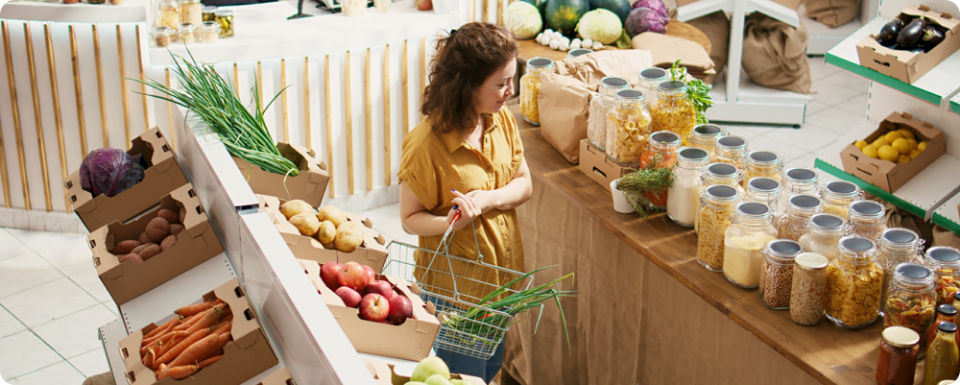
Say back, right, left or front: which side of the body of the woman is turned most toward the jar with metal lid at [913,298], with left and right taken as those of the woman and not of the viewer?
front

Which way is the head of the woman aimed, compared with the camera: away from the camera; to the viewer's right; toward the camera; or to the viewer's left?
to the viewer's right

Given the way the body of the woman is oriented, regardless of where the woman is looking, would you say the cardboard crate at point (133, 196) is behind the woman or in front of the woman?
behind

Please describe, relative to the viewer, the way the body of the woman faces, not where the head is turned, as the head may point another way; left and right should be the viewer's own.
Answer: facing the viewer and to the right of the viewer

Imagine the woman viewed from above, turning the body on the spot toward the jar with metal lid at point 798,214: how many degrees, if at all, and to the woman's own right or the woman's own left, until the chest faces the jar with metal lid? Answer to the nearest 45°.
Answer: approximately 45° to the woman's own left

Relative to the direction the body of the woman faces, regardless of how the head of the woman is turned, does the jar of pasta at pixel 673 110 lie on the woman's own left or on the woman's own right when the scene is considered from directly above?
on the woman's own left

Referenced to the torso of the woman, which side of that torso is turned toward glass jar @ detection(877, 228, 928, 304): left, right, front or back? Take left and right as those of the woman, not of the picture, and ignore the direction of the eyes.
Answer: front

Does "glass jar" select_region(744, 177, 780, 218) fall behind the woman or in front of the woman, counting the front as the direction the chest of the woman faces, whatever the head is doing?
in front

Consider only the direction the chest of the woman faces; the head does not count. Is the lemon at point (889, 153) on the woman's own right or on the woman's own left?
on the woman's own left

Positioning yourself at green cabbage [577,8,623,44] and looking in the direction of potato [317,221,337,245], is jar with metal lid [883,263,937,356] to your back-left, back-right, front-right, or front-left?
front-left

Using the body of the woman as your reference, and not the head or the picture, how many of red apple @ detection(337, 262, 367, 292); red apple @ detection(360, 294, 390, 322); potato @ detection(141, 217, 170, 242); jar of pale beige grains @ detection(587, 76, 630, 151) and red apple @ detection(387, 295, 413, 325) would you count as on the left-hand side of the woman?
1
